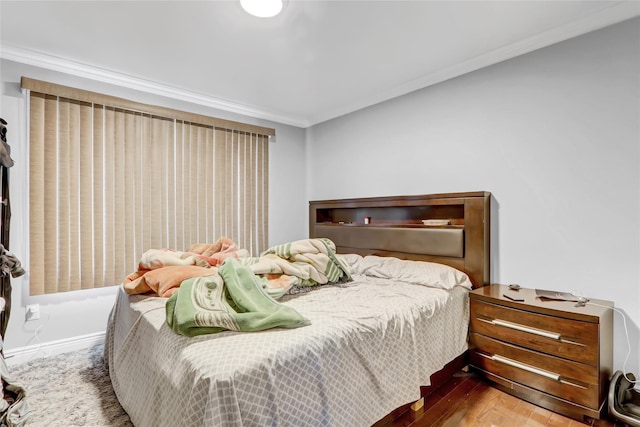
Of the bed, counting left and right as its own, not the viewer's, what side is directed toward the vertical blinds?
right

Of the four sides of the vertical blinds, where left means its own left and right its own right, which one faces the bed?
front

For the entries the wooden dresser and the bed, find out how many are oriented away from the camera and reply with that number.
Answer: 0

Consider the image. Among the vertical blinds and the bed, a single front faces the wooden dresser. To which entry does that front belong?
the vertical blinds

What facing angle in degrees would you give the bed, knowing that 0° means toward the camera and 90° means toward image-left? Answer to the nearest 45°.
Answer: approximately 45°

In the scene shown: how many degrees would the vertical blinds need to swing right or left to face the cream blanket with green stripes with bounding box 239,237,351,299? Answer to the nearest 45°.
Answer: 0° — it already faces it

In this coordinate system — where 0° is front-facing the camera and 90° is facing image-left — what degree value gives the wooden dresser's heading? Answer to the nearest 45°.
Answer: approximately 45°

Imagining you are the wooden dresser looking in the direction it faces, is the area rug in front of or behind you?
in front

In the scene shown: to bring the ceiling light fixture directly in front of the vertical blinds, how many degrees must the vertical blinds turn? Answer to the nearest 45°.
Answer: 0° — it already faces it

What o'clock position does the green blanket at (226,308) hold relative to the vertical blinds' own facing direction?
The green blanket is roughly at 1 o'clock from the vertical blinds.

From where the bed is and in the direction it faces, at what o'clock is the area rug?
The area rug is roughly at 2 o'clock from the bed.

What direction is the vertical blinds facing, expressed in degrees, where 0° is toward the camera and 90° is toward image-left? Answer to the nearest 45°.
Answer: approximately 315°
